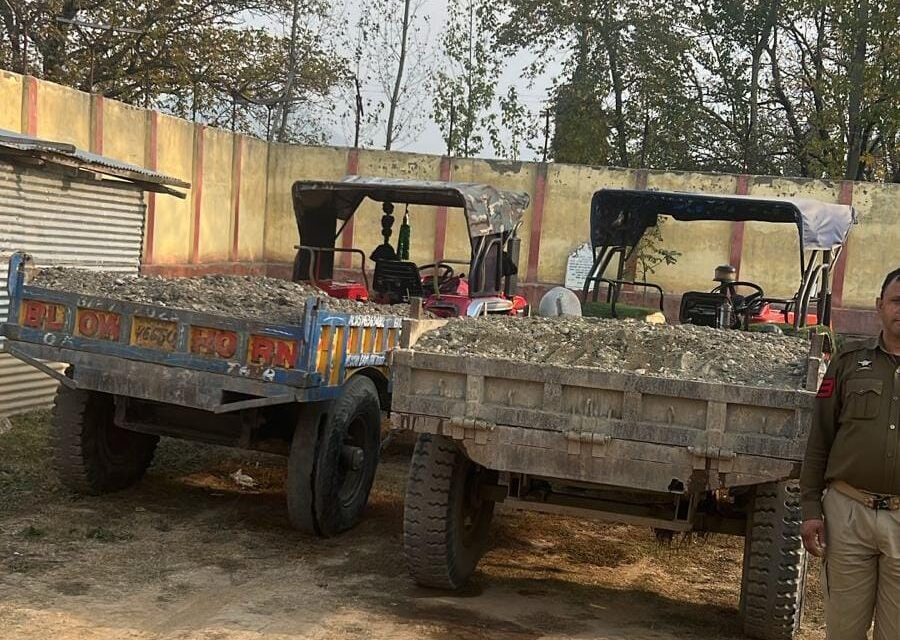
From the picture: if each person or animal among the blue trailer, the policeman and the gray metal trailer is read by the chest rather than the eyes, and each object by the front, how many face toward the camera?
1

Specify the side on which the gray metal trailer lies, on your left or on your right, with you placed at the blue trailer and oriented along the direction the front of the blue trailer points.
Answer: on your right

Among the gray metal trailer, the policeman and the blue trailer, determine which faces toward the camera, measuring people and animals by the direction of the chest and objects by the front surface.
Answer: the policeman

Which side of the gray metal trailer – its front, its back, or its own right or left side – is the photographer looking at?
back

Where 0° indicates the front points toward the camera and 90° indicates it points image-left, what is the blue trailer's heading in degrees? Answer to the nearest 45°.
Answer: approximately 225°

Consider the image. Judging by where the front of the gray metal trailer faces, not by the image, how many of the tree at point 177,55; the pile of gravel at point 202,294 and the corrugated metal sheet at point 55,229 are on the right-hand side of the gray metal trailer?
0

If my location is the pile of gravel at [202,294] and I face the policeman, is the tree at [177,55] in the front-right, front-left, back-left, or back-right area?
back-left

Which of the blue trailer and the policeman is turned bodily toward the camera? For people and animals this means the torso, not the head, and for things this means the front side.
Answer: the policeman

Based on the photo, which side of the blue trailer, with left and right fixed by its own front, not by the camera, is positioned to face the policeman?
right

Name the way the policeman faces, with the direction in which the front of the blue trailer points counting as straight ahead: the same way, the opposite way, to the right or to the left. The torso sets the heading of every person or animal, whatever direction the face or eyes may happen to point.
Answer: the opposite way

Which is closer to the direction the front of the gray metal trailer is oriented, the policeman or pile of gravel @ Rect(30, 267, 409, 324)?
the pile of gravel

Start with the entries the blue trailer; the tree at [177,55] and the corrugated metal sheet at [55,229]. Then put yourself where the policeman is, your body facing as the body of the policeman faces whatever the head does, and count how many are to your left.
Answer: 0

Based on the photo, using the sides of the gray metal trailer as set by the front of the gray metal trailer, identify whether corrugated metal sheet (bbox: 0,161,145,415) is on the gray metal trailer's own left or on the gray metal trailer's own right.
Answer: on the gray metal trailer's own left

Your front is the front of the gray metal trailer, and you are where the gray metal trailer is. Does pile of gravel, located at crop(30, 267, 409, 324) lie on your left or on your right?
on your left

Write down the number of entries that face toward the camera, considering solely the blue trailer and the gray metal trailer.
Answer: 0

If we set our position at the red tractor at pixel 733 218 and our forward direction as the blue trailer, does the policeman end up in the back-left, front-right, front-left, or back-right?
front-left

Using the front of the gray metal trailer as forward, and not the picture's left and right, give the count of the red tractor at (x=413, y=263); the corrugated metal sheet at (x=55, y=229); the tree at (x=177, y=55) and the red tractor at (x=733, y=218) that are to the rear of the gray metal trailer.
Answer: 0

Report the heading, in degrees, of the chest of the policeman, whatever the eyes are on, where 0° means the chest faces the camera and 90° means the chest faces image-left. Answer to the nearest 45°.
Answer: approximately 0°

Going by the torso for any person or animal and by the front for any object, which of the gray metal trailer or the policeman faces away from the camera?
the gray metal trailer

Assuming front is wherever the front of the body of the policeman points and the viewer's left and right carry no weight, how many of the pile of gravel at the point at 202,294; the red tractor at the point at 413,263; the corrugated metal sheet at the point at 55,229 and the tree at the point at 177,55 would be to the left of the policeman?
0

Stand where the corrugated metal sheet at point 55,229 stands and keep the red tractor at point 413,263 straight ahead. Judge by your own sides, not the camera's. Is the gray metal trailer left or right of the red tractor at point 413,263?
right
